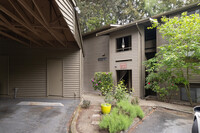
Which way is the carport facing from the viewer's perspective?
toward the camera

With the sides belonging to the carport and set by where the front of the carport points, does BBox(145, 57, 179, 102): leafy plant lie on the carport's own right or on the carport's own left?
on the carport's own left
